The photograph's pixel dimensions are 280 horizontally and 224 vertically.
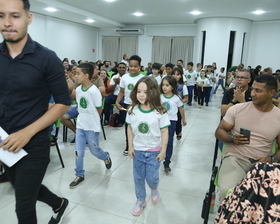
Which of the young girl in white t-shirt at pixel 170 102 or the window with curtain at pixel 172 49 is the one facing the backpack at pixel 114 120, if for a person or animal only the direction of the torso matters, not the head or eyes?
the window with curtain

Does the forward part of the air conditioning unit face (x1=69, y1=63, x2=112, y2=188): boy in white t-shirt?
yes

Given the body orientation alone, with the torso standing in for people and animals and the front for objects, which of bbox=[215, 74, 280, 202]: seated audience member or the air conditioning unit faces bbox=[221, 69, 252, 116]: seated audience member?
the air conditioning unit

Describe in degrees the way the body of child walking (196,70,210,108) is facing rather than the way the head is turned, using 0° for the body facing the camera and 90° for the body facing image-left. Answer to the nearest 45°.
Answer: approximately 0°

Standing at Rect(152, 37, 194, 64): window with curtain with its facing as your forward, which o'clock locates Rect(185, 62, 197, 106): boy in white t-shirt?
The boy in white t-shirt is roughly at 12 o'clock from the window with curtain.

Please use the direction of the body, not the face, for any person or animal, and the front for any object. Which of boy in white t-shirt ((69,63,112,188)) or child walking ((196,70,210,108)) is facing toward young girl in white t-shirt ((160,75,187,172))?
the child walking

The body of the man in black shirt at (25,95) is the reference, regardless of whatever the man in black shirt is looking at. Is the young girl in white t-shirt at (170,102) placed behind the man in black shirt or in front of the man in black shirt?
behind

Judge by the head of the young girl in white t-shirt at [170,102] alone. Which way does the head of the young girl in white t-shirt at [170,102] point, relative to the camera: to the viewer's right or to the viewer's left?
to the viewer's left

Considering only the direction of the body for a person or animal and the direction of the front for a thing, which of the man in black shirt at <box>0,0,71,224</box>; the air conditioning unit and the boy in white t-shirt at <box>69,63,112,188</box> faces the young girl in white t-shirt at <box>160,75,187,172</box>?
the air conditioning unit
